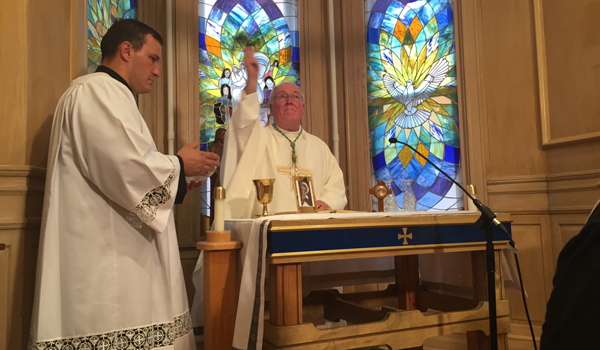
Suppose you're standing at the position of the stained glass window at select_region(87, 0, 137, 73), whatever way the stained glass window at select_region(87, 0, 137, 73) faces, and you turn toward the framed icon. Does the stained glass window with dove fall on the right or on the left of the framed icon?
left

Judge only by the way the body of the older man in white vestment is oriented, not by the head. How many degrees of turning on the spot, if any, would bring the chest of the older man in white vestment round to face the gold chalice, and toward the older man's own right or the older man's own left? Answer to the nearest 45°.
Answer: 0° — they already face it

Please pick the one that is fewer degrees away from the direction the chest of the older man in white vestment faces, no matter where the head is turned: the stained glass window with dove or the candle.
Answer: the candle

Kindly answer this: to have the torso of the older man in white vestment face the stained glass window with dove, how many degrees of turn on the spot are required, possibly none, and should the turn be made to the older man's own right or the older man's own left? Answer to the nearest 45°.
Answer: approximately 135° to the older man's own left

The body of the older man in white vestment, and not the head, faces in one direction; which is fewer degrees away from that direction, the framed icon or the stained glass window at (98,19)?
the framed icon

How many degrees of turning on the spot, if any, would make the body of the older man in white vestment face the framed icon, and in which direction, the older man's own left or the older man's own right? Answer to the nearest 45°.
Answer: approximately 45° to the older man's own left

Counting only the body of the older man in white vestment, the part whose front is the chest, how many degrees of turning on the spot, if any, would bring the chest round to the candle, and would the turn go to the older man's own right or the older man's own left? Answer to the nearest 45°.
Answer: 0° — they already face it

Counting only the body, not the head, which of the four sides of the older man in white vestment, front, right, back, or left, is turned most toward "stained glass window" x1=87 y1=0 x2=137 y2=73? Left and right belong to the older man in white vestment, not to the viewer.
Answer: right

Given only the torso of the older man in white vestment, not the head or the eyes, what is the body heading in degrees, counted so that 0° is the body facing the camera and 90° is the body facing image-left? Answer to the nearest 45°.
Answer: approximately 0°
